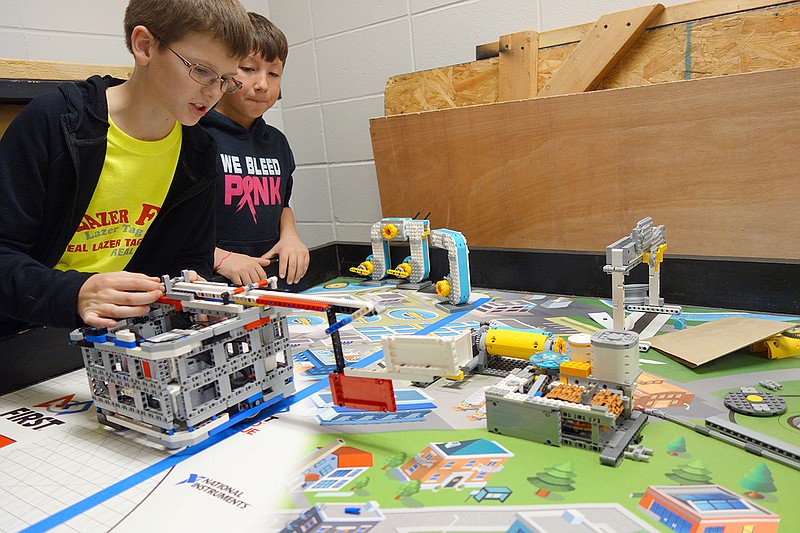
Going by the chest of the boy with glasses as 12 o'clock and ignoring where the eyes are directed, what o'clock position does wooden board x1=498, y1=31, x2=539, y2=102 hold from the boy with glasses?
The wooden board is roughly at 10 o'clock from the boy with glasses.

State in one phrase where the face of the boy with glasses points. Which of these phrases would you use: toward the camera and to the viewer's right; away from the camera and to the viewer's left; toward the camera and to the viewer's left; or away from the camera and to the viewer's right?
toward the camera and to the viewer's right

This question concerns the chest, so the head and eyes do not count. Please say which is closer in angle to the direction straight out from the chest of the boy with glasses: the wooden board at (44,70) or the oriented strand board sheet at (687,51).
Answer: the oriented strand board sheet

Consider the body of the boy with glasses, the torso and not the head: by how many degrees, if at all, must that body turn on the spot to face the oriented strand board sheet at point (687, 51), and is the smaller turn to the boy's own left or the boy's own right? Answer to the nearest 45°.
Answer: approximately 45° to the boy's own left

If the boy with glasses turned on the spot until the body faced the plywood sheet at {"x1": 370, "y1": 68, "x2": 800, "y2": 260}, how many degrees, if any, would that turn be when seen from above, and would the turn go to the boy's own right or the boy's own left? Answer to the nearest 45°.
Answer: approximately 45° to the boy's own left

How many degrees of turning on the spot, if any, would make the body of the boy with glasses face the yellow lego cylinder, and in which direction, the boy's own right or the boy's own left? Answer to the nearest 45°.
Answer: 0° — they already face it

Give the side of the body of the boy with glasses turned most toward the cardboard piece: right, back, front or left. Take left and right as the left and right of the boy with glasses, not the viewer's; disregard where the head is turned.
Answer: front

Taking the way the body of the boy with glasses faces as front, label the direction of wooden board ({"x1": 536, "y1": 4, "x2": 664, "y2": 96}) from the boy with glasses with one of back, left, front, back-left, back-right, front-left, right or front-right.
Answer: front-left

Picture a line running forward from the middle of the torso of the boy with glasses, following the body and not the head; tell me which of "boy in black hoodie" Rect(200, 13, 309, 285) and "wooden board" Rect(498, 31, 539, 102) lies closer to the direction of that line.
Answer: the wooden board

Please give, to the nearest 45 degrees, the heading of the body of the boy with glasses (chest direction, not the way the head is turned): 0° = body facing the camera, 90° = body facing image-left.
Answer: approximately 315°

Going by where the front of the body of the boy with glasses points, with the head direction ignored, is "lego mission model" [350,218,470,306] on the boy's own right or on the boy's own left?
on the boy's own left

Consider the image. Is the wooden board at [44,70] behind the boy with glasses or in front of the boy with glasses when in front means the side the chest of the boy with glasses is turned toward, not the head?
behind
